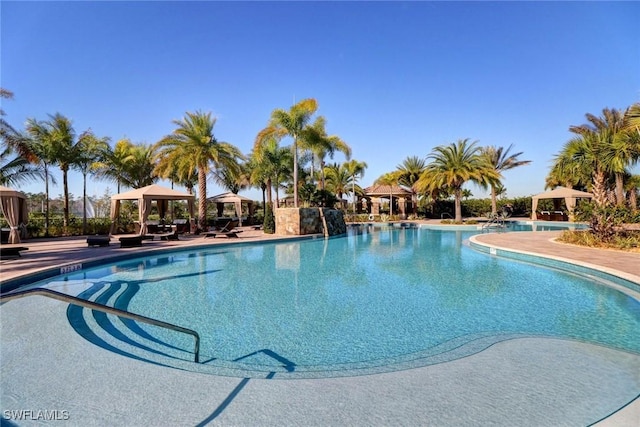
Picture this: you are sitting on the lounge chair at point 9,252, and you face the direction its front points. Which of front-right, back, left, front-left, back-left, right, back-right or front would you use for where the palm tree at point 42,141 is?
left

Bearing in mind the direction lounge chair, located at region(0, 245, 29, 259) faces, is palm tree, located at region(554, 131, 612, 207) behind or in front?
in front

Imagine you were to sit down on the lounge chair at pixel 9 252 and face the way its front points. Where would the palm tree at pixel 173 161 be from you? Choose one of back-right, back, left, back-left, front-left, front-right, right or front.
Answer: front-left

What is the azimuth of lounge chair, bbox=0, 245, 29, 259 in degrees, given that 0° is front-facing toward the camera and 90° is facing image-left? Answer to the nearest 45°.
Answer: approximately 270°

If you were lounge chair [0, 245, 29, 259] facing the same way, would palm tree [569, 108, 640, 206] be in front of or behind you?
in front

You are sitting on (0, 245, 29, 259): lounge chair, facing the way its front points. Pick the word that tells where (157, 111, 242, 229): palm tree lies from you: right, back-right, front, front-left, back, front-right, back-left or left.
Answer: front-left

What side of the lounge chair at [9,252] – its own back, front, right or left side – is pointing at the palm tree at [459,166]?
front

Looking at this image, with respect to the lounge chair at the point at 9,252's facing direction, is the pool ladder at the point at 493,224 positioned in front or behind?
in front

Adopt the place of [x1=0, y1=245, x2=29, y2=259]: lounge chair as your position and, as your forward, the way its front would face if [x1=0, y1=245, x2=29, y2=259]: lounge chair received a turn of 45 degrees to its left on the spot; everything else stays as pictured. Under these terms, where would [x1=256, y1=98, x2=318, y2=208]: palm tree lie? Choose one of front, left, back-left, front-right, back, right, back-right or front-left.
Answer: front-right

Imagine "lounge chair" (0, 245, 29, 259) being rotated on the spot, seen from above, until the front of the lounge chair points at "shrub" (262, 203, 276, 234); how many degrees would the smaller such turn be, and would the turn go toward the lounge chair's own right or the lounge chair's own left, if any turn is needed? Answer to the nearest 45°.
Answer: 0° — it already faces it

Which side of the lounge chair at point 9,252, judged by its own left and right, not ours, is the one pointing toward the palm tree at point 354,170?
front

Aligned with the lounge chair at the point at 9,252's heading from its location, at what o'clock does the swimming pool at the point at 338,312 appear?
The swimming pool is roughly at 2 o'clock from the lounge chair.

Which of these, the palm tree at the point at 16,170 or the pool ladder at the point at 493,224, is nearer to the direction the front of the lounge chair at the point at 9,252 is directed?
the pool ladder
